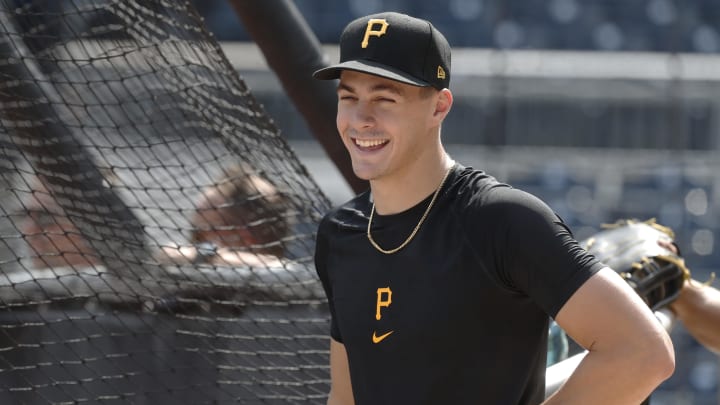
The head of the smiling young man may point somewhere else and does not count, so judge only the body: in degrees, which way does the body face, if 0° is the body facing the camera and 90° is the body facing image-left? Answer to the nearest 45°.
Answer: approximately 45°

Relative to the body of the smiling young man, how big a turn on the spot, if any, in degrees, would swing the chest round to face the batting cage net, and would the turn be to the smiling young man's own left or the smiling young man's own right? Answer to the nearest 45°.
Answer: approximately 90° to the smiling young man's own right
